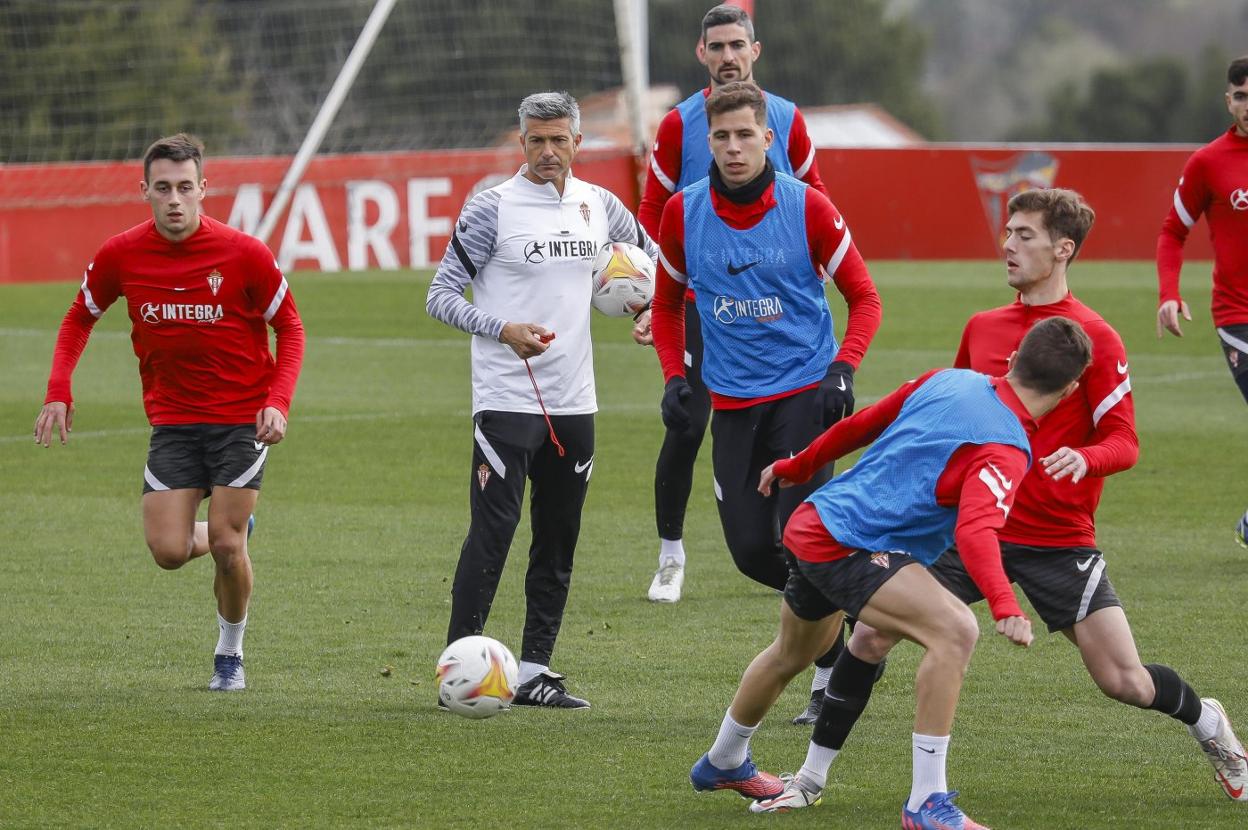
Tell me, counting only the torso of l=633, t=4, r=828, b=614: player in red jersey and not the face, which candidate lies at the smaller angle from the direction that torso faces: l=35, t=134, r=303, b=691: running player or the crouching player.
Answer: the crouching player

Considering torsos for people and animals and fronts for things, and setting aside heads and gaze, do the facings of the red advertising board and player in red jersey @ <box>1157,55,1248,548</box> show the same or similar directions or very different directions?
same or similar directions

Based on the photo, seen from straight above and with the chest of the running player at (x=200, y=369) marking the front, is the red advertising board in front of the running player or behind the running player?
behind

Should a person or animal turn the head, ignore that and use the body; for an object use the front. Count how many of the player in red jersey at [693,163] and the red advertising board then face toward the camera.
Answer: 2

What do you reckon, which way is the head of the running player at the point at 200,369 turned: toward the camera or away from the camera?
toward the camera

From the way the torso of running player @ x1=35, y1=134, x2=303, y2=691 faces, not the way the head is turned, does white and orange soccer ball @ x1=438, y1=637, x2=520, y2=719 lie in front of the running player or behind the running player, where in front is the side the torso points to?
in front

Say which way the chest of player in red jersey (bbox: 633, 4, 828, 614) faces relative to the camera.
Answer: toward the camera

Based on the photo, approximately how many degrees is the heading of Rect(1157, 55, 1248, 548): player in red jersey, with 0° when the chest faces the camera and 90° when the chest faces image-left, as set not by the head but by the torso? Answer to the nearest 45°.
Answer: approximately 0°

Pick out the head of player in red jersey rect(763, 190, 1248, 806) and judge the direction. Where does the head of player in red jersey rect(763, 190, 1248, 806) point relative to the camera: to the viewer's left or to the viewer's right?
to the viewer's left

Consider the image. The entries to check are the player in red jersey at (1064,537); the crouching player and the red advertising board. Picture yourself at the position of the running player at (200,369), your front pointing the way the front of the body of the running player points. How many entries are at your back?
1

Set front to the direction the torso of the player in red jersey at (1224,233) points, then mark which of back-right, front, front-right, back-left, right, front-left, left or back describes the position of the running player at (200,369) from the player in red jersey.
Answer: front-right

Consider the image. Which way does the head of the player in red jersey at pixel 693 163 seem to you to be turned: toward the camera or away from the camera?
toward the camera

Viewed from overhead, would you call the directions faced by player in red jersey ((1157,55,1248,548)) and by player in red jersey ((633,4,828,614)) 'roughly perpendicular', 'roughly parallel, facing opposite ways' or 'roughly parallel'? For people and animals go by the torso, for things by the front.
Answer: roughly parallel

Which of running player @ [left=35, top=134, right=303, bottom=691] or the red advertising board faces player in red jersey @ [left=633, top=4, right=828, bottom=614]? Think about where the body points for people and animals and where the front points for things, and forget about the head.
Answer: the red advertising board

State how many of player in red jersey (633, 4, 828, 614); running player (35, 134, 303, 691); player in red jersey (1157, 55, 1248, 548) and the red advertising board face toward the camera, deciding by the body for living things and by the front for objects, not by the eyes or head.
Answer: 4

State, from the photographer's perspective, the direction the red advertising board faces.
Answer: facing the viewer

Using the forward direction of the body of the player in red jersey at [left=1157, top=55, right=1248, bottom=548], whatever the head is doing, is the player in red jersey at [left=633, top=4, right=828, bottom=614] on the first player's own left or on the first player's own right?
on the first player's own right

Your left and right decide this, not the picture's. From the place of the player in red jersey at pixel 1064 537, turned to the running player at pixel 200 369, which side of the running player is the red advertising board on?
right

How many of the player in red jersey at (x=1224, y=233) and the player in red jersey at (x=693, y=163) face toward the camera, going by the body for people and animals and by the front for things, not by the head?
2

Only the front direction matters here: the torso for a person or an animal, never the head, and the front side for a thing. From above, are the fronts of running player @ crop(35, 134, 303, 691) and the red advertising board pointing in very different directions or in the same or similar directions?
same or similar directions

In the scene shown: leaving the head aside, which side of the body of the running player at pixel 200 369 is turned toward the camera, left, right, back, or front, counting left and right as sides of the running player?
front

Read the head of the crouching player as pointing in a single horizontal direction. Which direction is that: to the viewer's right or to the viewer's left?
to the viewer's right
